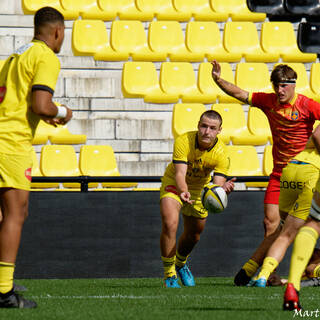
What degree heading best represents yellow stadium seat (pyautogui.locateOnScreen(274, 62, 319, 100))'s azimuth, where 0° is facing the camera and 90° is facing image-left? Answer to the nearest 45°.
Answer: approximately 315°

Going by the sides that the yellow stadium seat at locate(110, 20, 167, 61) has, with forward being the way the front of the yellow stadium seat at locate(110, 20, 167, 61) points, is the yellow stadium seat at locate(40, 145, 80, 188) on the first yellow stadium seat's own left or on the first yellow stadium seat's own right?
on the first yellow stadium seat's own right

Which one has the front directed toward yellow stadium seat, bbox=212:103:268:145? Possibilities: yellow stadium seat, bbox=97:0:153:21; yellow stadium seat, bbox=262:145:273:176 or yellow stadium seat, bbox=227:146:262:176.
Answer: yellow stadium seat, bbox=97:0:153:21

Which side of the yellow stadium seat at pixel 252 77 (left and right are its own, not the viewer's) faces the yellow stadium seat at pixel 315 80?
left

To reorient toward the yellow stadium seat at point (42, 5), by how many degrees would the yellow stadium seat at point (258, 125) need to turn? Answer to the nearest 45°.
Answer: approximately 135° to its right

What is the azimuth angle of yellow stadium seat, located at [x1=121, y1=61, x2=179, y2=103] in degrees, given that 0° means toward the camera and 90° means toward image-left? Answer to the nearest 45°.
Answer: approximately 315°

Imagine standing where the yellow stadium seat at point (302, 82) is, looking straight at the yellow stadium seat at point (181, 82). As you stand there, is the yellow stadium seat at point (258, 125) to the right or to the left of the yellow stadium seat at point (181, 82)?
left

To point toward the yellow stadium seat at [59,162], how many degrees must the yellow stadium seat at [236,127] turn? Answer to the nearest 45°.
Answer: approximately 90° to its right

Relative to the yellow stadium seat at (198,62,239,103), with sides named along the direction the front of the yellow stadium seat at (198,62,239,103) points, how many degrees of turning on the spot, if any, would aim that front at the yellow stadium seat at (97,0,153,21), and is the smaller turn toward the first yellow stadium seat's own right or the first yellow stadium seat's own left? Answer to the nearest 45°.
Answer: approximately 180°

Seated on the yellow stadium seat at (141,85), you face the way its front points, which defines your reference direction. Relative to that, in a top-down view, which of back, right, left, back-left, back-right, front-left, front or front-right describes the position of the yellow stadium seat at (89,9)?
back

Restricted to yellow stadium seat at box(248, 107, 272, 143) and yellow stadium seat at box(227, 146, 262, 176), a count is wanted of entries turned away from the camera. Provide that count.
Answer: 0

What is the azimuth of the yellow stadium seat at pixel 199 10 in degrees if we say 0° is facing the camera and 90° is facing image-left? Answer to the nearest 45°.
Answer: approximately 315°

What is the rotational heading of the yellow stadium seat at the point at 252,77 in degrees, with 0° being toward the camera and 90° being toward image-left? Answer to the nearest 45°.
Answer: approximately 315°

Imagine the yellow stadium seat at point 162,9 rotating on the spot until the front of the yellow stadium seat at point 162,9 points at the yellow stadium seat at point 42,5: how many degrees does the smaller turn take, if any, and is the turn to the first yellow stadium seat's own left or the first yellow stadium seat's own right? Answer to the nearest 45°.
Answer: approximately 135° to the first yellow stadium seat's own right
